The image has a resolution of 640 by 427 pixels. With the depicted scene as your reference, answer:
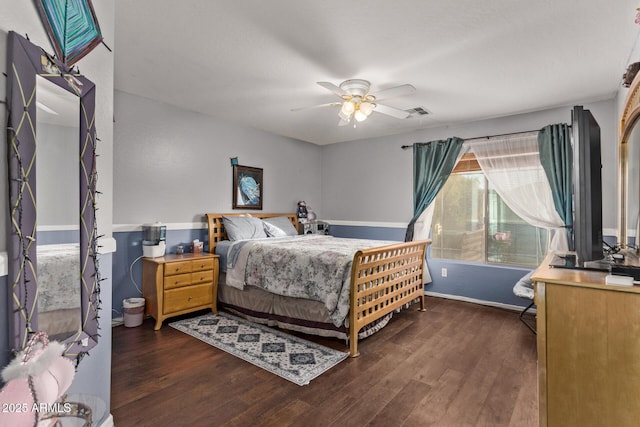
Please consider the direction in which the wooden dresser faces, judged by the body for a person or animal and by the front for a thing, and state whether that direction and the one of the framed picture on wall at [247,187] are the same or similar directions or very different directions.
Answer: very different directions

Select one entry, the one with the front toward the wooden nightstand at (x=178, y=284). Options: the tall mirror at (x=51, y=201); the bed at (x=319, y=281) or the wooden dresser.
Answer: the wooden dresser

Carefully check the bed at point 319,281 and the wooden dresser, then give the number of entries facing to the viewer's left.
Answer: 1

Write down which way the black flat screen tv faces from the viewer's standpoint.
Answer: facing to the left of the viewer

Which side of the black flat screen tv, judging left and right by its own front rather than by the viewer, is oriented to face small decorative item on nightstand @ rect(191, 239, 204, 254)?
front

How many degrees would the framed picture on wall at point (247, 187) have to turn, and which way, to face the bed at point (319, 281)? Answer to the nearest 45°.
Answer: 0° — it already faces it

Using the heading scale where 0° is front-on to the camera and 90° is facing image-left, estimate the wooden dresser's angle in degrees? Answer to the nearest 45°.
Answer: approximately 90°

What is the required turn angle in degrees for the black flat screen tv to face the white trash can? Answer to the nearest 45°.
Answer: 0° — it already faces it

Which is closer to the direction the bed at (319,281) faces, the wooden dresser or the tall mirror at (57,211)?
the wooden dresser

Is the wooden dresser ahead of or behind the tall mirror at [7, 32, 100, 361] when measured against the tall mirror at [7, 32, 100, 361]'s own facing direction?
ahead

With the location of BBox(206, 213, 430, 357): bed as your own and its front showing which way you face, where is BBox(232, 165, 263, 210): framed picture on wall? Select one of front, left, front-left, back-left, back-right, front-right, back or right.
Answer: back

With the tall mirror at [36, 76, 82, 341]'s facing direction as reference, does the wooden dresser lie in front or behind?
in front

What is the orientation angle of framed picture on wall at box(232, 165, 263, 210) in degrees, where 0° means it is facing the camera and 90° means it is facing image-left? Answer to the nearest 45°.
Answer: approximately 315°
